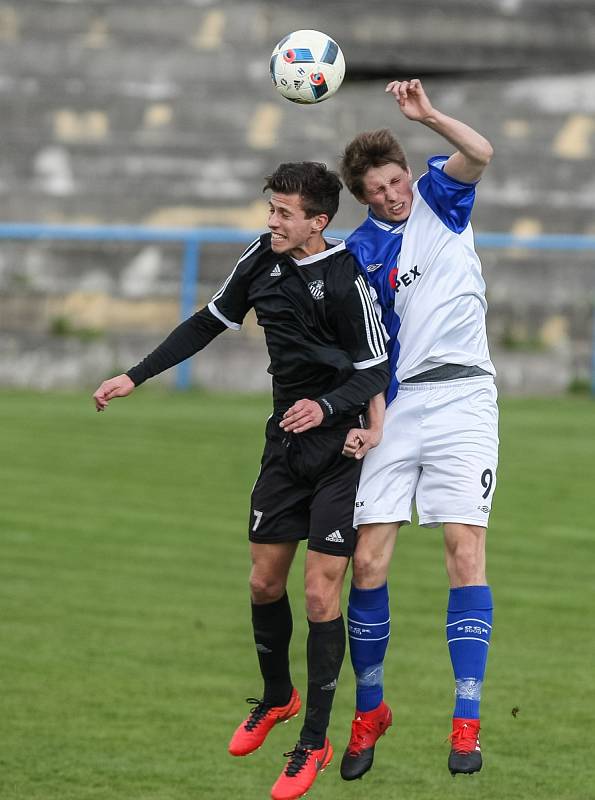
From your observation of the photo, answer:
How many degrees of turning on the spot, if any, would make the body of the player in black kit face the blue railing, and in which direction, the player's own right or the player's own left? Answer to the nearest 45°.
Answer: approximately 135° to the player's own right

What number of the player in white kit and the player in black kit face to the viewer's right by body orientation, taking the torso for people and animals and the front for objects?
0

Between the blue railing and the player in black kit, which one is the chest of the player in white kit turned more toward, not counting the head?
the player in black kit

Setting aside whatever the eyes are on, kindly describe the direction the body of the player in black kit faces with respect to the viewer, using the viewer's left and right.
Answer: facing the viewer and to the left of the viewer

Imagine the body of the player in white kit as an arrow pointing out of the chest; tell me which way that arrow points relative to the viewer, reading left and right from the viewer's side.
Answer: facing the viewer

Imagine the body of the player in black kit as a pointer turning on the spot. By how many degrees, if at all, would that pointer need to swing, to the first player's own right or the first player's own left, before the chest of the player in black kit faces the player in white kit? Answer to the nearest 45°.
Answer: approximately 135° to the first player's own left
